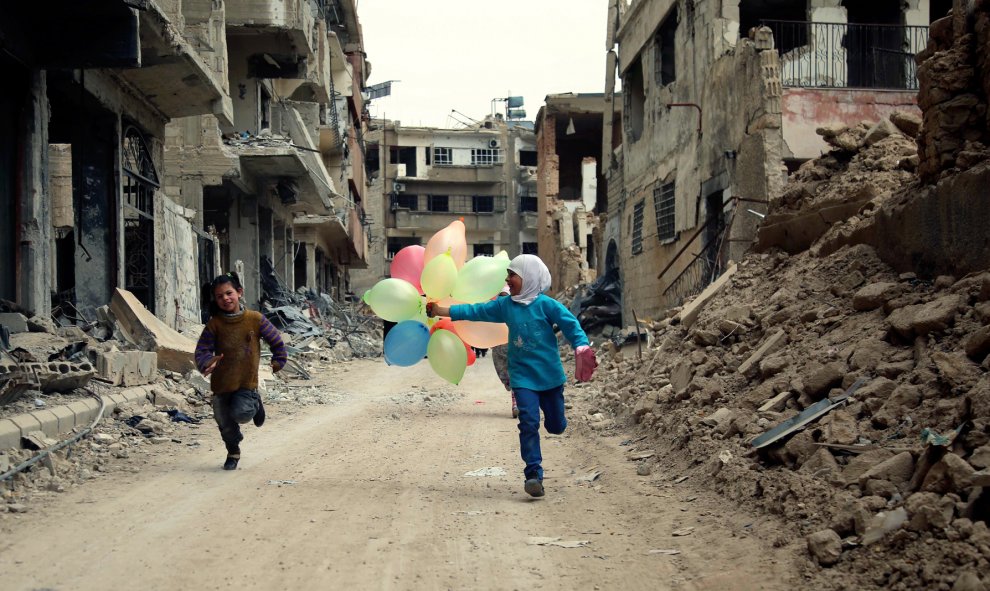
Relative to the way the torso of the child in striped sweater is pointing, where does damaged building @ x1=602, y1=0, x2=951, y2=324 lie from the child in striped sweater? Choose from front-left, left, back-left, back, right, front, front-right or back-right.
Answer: back-left

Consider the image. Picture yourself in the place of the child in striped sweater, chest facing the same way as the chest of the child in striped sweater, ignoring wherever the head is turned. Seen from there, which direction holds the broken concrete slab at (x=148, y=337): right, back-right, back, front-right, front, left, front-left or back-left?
back

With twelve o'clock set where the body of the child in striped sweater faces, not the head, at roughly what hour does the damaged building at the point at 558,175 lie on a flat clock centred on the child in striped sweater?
The damaged building is roughly at 7 o'clock from the child in striped sweater.

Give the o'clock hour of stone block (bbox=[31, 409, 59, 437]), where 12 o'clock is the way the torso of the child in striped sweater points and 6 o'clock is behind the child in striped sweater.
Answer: The stone block is roughly at 4 o'clock from the child in striped sweater.

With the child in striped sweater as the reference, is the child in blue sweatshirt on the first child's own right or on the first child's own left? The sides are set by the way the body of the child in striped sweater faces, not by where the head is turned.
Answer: on the first child's own left

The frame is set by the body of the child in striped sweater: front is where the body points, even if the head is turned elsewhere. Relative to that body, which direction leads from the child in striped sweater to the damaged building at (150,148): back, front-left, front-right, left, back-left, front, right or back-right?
back

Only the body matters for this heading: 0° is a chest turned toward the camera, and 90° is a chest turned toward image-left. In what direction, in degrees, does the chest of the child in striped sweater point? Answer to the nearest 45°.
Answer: approximately 0°

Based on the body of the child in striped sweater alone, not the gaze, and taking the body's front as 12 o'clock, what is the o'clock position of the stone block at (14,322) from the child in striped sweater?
The stone block is roughly at 5 o'clock from the child in striped sweater.

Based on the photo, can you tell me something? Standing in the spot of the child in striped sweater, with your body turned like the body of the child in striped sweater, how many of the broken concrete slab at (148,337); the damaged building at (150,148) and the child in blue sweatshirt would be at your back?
2
